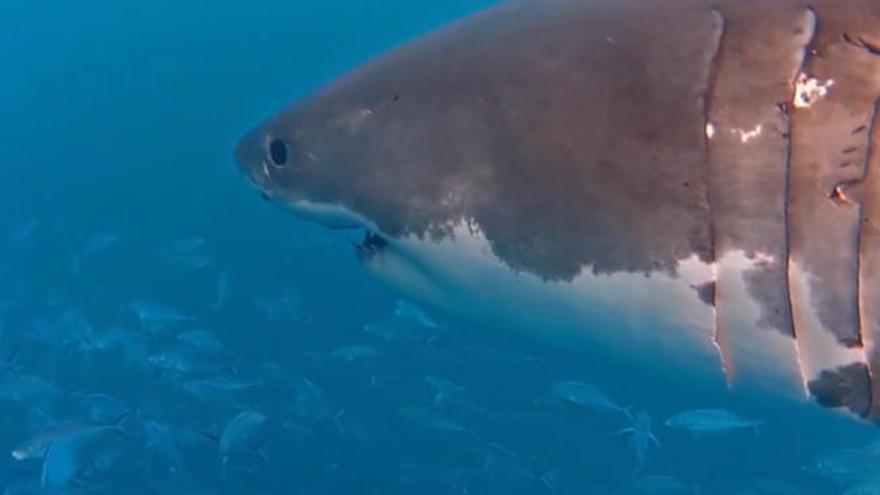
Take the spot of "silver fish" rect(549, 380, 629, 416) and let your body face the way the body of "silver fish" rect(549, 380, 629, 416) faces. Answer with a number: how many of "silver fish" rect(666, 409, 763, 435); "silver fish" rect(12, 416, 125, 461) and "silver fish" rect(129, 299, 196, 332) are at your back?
1

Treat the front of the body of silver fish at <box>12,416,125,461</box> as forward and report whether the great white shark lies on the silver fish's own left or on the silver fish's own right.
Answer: on the silver fish's own left

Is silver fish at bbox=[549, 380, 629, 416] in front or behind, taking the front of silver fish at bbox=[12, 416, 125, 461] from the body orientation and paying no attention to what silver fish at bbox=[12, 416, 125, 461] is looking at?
behind

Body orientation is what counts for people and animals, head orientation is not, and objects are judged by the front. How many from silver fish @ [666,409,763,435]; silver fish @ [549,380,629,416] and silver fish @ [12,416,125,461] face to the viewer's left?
3

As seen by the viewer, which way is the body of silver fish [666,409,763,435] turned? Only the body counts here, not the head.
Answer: to the viewer's left

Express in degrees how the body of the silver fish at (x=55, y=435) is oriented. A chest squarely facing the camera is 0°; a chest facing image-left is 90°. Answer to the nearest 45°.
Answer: approximately 90°

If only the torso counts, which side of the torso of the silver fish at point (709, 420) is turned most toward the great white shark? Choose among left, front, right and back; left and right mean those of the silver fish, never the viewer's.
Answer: left

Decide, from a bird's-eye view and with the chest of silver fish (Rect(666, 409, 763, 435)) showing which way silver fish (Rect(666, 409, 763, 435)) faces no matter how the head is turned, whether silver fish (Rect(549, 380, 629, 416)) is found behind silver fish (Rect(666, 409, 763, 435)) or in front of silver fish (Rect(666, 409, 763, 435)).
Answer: in front

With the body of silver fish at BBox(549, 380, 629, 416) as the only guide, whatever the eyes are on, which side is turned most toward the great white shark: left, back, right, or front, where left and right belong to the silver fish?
left

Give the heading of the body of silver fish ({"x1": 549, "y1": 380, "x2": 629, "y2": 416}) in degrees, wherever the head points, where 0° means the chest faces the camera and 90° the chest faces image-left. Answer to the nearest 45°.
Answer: approximately 90°

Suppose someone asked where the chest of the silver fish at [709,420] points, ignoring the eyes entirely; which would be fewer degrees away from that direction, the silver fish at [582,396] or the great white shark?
the silver fish

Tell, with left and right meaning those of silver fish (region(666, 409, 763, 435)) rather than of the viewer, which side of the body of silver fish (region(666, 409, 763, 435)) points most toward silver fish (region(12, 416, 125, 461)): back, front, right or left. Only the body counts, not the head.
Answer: front
